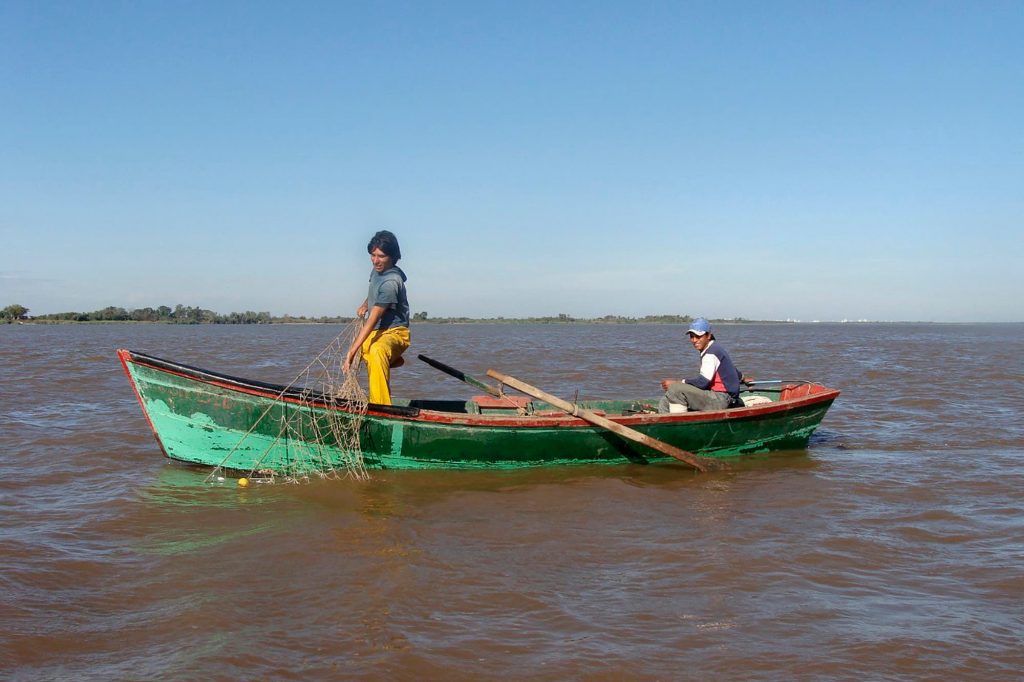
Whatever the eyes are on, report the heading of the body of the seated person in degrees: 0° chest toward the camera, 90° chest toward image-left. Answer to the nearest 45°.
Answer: approximately 90°

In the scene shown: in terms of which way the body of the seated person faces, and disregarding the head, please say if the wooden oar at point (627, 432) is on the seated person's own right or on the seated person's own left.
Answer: on the seated person's own left

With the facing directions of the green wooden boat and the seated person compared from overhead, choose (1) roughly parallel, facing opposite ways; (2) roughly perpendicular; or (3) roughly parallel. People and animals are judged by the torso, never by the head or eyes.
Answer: roughly parallel

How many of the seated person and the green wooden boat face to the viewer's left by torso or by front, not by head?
2

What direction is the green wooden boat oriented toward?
to the viewer's left
